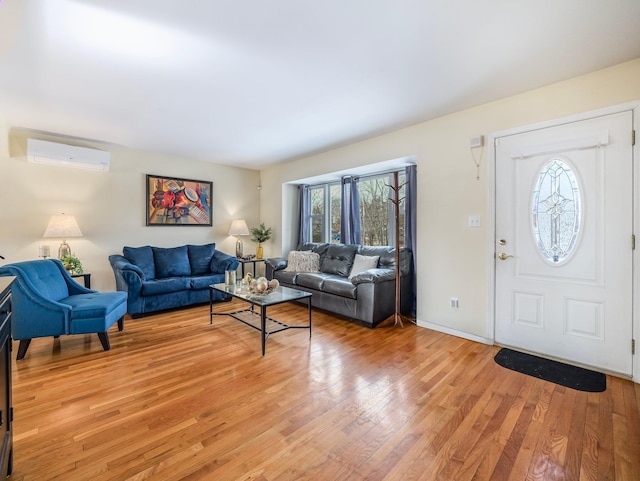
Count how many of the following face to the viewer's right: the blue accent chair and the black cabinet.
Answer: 2

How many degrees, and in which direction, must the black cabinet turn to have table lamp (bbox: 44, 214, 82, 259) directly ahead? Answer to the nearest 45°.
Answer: approximately 90° to its left

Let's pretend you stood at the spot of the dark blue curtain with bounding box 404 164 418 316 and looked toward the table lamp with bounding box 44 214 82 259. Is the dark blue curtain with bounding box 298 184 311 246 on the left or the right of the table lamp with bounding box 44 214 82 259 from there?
right

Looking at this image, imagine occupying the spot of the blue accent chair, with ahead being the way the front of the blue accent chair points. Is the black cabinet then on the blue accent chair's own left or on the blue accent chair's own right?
on the blue accent chair's own right

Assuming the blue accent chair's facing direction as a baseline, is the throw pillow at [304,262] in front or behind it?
in front

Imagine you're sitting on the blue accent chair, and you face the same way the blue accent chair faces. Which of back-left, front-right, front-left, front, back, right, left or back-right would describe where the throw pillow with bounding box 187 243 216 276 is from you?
front-left

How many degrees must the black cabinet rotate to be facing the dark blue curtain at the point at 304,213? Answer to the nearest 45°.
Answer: approximately 45° to its left

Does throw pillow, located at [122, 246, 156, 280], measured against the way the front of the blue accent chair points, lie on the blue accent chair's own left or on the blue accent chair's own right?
on the blue accent chair's own left

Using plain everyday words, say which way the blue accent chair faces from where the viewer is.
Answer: facing to the right of the viewer

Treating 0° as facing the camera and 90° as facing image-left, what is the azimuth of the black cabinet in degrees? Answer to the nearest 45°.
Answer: approximately 270°

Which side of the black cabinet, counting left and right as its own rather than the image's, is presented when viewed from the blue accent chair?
left

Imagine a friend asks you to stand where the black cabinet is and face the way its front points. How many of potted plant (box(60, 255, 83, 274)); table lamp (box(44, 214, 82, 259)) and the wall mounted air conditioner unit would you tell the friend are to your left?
3

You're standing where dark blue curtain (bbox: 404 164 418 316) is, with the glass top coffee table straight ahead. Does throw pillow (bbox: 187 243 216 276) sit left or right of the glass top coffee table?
right
